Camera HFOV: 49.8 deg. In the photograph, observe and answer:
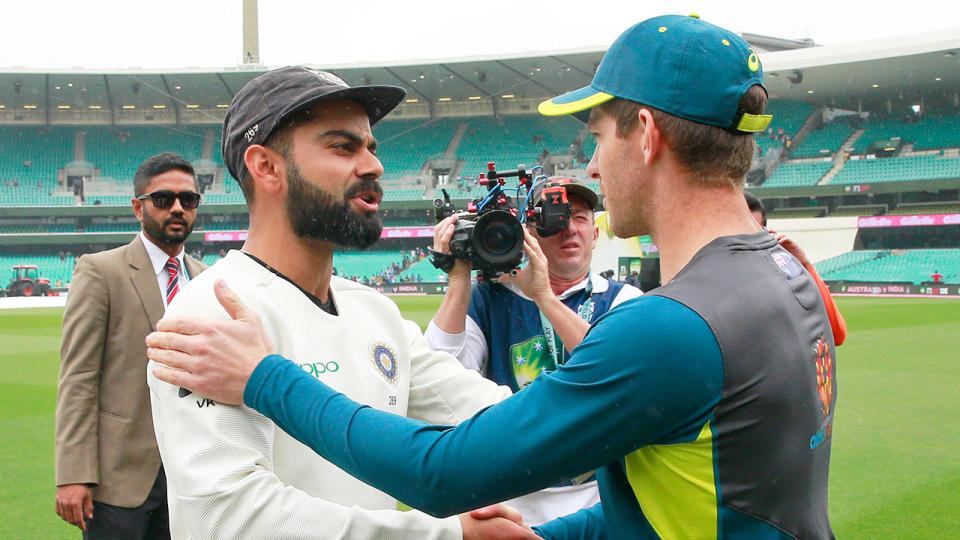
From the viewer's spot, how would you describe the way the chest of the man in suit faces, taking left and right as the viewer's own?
facing the viewer and to the right of the viewer

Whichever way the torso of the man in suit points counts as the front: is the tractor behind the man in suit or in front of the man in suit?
behind

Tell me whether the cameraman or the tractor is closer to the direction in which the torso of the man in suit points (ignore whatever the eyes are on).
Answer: the cameraman
